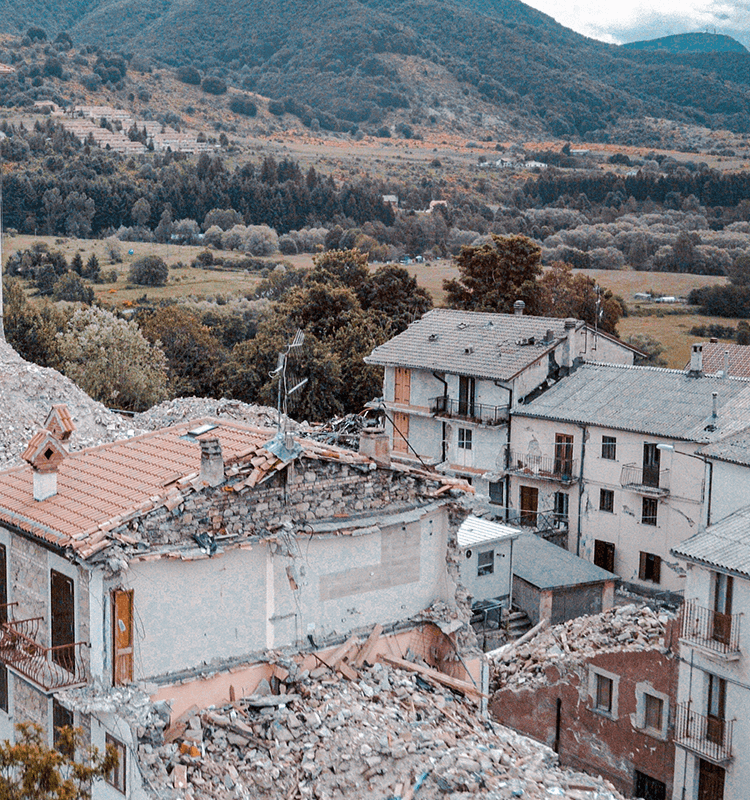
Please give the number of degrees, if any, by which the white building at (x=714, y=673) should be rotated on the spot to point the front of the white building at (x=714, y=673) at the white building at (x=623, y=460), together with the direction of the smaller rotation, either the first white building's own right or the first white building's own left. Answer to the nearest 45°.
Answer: approximately 135° to the first white building's own right

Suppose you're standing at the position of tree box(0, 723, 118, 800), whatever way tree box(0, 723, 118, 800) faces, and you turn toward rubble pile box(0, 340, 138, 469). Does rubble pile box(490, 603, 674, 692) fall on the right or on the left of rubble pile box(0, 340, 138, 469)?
right

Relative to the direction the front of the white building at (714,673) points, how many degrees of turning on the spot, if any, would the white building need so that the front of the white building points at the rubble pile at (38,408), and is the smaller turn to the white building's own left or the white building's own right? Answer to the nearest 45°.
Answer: approximately 90° to the white building's own right

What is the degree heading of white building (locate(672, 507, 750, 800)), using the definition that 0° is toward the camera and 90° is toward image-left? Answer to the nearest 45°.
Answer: approximately 45°

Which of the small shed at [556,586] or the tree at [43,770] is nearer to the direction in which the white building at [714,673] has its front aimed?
the tree

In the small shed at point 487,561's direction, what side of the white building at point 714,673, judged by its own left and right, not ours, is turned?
right

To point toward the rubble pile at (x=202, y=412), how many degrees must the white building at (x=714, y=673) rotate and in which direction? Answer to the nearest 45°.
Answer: approximately 90° to its right

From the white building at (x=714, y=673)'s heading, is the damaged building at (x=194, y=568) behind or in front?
in front
